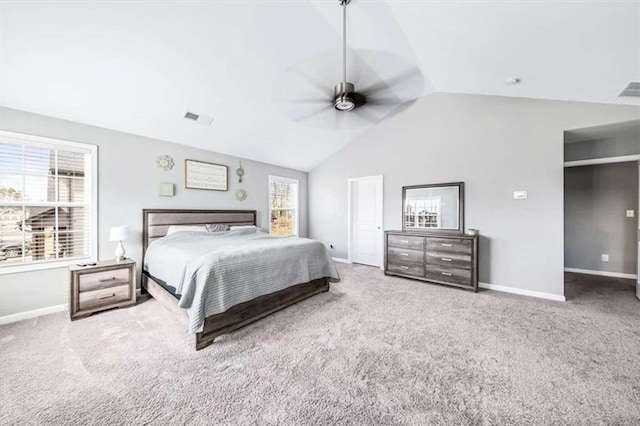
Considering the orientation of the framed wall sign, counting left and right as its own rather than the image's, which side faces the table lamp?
right

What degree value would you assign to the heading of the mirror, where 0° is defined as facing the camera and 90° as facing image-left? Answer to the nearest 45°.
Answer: approximately 45°

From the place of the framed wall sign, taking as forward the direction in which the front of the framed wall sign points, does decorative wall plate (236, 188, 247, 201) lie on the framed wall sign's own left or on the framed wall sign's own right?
on the framed wall sign's own left

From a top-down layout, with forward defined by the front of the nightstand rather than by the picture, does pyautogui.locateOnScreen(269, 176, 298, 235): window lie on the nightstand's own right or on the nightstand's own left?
on the nightstand's own left

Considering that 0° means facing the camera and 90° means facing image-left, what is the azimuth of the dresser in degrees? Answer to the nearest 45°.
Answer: approximately 45°

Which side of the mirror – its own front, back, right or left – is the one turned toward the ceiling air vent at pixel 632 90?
left

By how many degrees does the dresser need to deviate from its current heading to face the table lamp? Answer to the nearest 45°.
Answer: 0° — it already faces it
